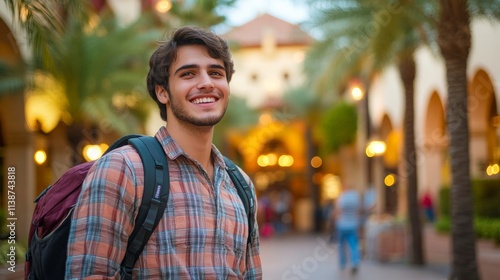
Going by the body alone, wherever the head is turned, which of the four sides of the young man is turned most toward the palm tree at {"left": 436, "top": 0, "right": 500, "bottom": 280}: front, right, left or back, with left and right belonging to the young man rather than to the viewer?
left

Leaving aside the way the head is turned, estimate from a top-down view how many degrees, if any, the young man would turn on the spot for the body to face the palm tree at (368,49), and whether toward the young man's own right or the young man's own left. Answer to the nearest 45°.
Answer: approximately 135° to the young man's own left

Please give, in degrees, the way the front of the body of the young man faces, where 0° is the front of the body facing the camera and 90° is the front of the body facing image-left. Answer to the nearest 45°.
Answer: approximately 315°

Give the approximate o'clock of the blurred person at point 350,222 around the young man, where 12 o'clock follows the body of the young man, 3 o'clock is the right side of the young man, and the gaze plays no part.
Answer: The blurred person is roughly at 8 o'clock from the young man.

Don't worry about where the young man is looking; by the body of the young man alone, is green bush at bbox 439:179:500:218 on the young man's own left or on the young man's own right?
on the young man's own left

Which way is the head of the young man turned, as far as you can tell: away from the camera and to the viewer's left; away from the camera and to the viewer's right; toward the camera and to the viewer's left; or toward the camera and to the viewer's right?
toward the camera and to the viewer's right

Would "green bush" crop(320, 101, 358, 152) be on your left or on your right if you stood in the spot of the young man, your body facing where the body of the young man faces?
on your left

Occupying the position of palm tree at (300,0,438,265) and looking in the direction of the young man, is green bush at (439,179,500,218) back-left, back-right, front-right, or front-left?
back-left
